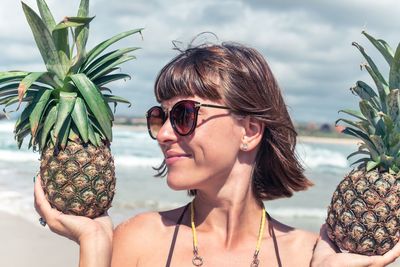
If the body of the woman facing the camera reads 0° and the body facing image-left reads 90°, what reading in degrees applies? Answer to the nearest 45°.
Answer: approximately 0°
